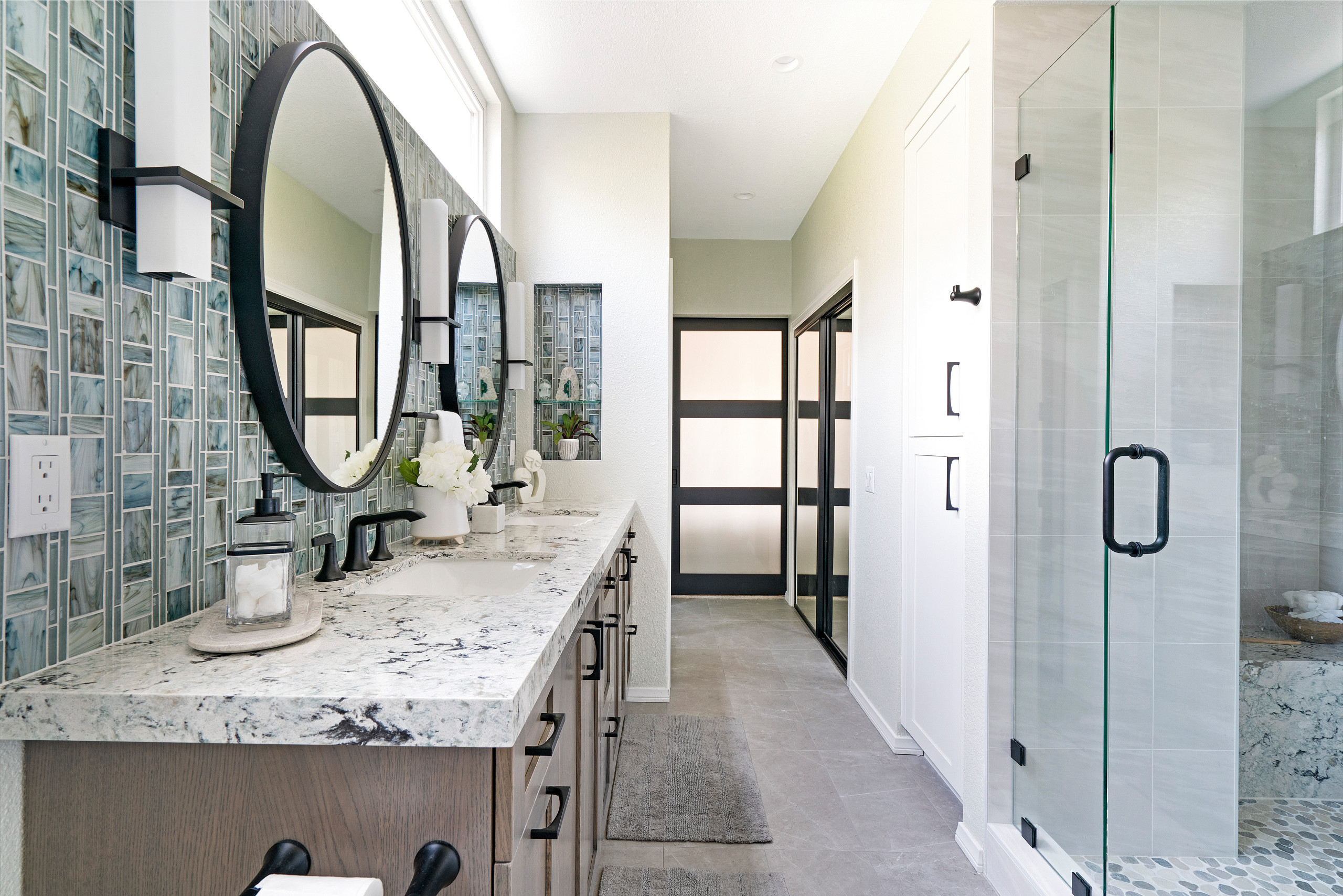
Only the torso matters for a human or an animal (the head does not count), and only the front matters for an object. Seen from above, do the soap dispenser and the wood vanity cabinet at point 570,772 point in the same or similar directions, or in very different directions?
same or similar directions

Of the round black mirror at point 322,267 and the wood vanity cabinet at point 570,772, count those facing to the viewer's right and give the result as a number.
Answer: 2

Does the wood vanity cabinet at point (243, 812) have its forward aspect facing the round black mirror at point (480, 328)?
no

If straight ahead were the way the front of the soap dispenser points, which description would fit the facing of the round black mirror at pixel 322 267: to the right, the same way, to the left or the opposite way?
the same way

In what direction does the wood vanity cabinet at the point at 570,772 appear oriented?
to the viewer's right

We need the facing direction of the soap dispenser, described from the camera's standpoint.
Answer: facing to the right of the viewer

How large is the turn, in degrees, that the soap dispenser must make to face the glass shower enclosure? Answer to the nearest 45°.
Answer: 0° — it already faces it

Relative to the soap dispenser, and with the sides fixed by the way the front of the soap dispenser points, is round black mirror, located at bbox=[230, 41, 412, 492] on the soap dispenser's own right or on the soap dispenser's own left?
on the soap dispenser's own left

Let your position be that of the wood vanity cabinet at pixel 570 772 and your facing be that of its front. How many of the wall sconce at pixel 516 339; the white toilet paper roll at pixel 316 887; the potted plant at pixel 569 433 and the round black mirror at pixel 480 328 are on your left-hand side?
3

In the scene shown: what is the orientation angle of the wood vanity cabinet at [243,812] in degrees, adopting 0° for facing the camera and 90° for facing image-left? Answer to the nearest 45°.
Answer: approximately 270°

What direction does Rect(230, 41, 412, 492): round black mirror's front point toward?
to the viewer's right

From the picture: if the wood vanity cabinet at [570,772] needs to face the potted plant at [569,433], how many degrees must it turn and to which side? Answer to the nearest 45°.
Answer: approximately 90° to its left

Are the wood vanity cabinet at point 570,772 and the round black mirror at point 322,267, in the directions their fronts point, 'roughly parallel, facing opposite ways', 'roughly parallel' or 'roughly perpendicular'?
roughly parallel

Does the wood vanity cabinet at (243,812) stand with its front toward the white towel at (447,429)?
no

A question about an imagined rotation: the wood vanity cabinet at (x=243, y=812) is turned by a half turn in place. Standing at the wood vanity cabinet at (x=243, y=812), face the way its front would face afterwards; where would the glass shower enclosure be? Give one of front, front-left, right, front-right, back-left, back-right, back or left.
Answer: back
